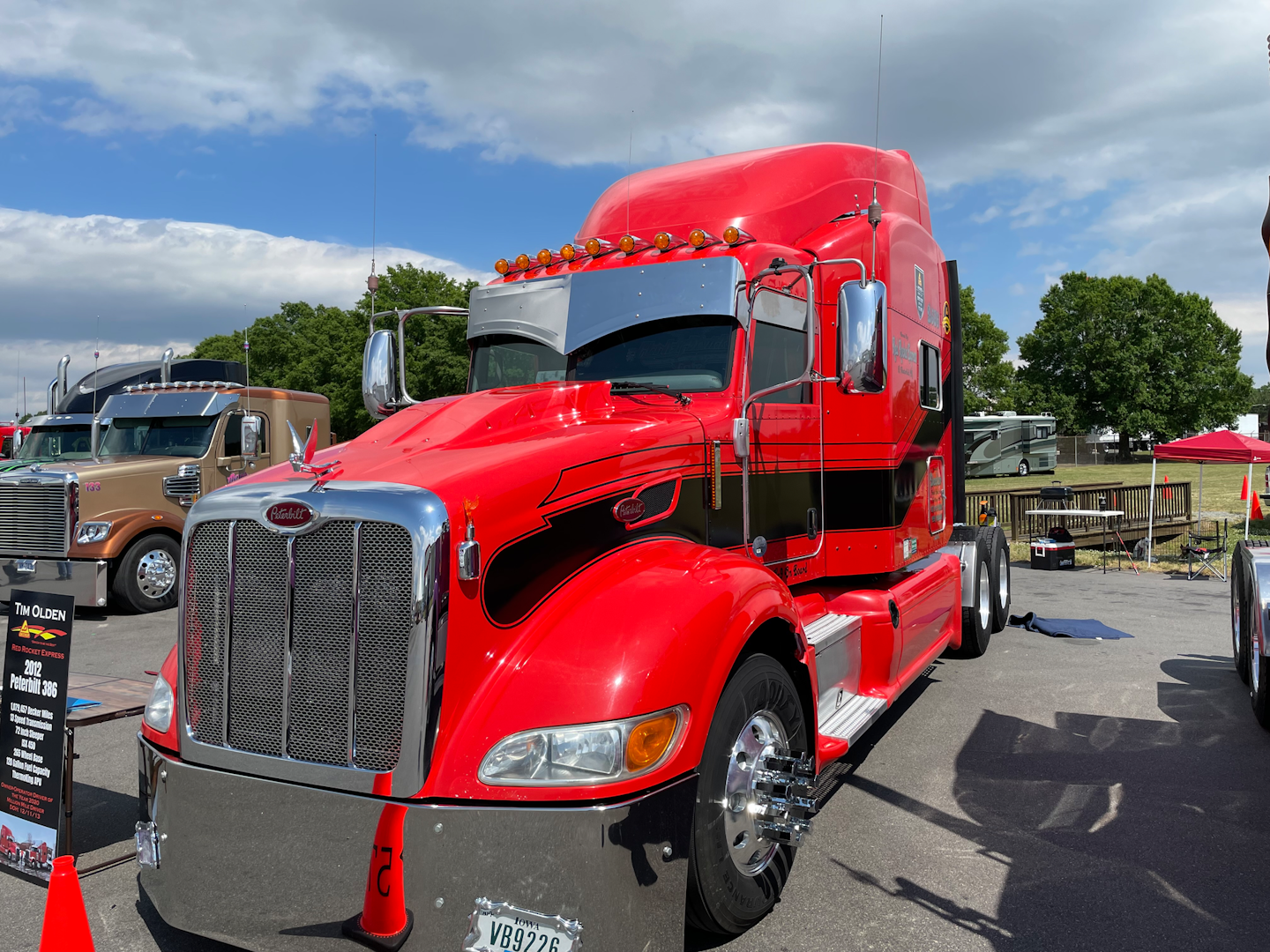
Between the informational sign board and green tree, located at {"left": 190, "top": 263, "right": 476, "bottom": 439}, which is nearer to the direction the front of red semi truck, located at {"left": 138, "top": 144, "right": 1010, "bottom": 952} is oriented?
the informational sign board

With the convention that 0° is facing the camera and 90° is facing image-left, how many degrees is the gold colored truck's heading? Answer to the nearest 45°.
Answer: approximately 45°

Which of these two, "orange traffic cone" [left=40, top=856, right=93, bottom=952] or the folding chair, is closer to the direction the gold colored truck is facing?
the orange traffic cone

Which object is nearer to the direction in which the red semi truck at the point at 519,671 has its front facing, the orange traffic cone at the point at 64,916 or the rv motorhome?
the orange traffic cone

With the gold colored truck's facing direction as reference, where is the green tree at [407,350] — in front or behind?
behind

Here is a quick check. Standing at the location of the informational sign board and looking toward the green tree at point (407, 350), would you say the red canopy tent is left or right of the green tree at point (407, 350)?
right

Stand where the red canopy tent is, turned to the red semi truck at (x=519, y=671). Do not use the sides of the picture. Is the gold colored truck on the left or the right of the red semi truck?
right

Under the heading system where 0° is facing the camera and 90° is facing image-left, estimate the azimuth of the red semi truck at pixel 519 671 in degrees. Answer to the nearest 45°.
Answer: approximately 45°

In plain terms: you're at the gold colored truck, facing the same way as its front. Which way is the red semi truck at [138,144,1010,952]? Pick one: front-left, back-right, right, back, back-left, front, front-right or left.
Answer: front-left

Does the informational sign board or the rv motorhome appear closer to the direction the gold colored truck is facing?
the informational sign board

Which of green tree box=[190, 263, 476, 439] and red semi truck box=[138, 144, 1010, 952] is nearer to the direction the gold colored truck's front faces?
the red semi truck

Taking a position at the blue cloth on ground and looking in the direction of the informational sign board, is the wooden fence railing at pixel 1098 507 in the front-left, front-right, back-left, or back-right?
back-right

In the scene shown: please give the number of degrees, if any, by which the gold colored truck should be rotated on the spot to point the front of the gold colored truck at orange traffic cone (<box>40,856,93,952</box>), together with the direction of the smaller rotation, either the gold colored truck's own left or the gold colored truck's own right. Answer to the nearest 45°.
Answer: approximately 45° to the gold colored truck's own left

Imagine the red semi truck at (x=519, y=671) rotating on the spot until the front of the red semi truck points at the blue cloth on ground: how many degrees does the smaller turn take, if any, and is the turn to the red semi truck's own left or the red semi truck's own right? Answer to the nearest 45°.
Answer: approximately 180°
